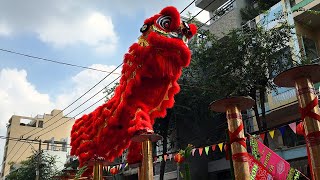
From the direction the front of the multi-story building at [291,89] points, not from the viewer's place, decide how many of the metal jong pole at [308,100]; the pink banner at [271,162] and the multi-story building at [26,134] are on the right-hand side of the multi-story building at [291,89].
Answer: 1

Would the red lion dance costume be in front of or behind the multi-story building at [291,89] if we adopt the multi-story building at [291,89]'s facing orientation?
in front

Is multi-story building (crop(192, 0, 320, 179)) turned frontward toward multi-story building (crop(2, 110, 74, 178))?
no

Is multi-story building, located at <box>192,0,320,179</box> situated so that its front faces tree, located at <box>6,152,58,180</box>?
no

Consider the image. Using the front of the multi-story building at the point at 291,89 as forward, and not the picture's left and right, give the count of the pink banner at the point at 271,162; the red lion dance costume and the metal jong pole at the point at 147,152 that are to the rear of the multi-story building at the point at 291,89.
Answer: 0

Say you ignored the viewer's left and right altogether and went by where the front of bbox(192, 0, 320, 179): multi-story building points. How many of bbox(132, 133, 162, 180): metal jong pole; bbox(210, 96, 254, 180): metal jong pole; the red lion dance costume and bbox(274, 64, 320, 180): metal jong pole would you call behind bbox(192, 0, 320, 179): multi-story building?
0

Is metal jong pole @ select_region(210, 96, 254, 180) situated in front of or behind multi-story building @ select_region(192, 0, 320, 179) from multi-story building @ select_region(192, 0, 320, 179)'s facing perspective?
in front

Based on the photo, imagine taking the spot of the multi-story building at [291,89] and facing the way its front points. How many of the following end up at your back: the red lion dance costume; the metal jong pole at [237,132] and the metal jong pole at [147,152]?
0

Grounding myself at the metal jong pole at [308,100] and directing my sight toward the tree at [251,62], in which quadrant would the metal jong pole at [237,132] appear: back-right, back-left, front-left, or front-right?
front-left

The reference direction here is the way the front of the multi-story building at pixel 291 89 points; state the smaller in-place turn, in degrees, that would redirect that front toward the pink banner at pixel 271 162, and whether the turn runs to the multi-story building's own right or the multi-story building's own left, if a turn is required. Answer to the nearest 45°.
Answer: approximately 45° to the multi-story building's own left

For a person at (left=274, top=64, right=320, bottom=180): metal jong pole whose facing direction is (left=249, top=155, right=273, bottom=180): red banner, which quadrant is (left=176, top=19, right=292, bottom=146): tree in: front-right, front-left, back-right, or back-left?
front-right

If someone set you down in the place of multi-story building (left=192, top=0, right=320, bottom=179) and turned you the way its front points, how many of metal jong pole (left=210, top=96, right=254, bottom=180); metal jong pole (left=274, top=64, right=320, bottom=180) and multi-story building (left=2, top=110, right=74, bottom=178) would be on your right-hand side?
1

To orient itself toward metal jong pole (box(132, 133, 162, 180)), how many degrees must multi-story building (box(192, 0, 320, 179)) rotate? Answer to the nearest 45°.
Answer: approximately 45° to its left

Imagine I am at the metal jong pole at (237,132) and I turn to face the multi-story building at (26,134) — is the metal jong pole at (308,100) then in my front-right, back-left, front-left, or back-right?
back-right

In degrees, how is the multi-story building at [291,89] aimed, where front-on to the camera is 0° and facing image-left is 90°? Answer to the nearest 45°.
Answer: approximately 45°
